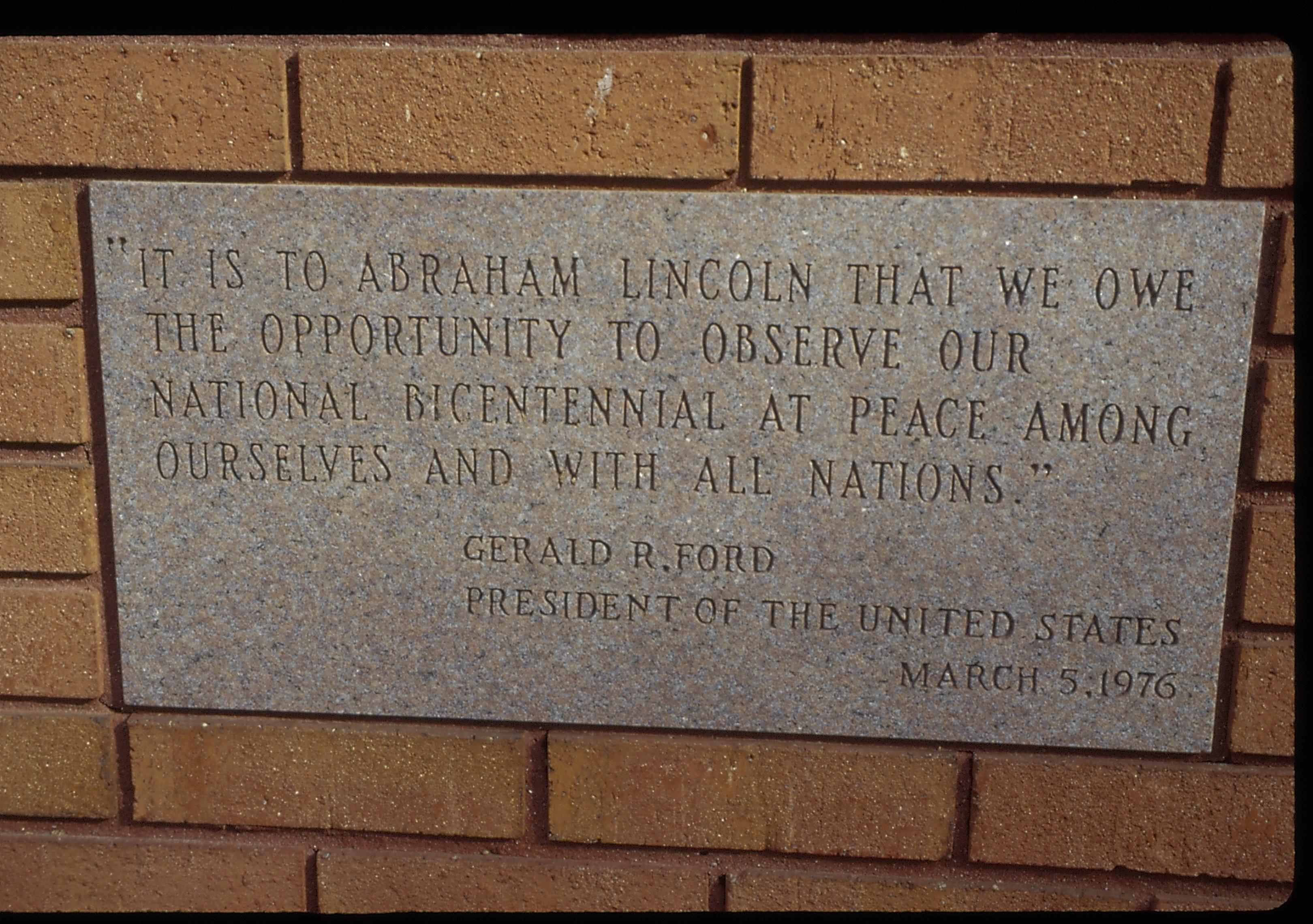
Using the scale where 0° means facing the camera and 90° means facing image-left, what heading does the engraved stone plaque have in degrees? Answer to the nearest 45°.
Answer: approximately 0°
